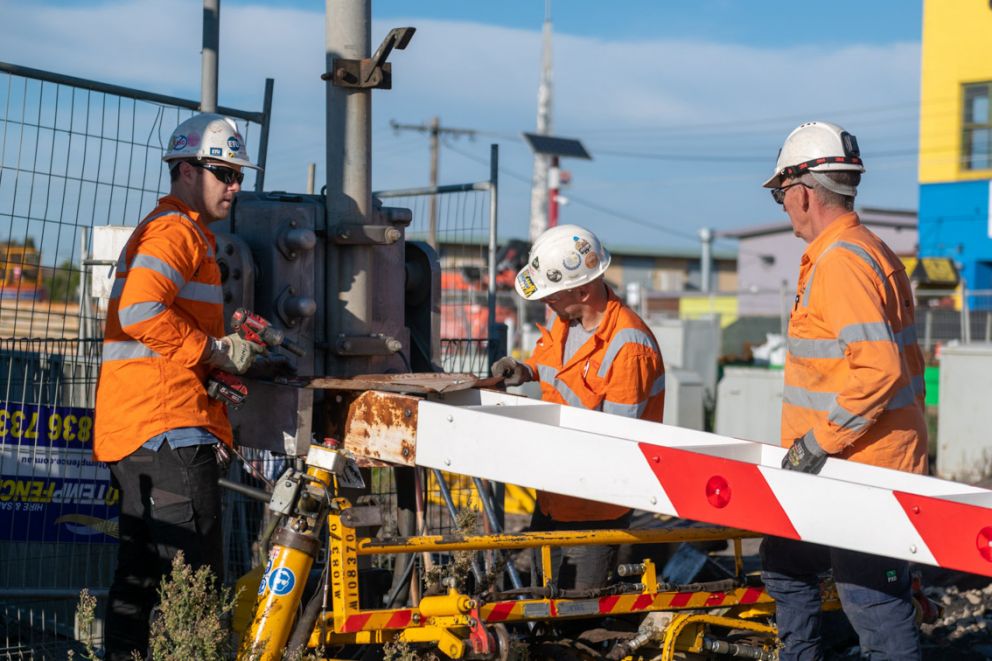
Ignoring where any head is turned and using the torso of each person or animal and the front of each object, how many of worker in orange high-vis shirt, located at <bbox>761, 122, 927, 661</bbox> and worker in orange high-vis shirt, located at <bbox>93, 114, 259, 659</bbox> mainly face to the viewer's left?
1

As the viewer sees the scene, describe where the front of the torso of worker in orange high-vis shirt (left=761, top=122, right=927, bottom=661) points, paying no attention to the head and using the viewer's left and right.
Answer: facing to the left of the viewer

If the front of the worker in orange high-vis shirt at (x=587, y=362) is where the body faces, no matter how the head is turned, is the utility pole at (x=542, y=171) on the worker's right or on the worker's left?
on the worker's right

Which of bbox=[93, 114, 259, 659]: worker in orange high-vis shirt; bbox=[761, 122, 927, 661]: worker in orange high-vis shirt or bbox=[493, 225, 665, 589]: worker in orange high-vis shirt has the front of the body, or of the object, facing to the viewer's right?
bbox=[93, 114, 259, 659]: worker in orange high-vis shirt

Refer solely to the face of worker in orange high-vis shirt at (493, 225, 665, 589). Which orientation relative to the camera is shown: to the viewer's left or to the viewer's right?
to the viewer's left

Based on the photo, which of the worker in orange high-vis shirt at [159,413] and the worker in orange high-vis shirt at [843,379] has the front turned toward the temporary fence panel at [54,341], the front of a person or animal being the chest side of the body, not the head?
the worker in orange high-vis shirt at [843,379]

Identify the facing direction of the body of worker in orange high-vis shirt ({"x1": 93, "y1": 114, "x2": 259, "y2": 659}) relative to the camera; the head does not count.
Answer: to the viewer's right
